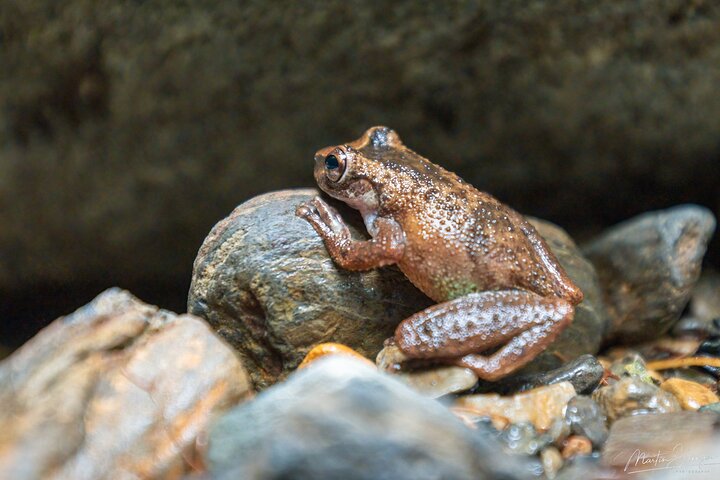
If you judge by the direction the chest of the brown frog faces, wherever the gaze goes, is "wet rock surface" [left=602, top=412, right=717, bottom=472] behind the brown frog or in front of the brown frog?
behind

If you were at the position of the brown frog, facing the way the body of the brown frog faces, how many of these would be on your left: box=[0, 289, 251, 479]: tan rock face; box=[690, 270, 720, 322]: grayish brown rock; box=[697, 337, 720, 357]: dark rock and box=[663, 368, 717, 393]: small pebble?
1

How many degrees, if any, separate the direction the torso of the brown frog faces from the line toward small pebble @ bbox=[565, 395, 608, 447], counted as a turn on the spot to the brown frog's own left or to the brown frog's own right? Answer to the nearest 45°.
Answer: approximately 180°

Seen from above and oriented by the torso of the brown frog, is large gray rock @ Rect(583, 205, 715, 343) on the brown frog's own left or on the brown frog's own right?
on the brown frog's own right

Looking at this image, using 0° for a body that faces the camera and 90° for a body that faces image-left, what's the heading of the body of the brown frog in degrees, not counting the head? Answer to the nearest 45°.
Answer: approximately 135°

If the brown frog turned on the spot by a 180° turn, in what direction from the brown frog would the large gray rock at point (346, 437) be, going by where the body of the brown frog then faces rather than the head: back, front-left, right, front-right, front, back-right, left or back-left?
front-right
